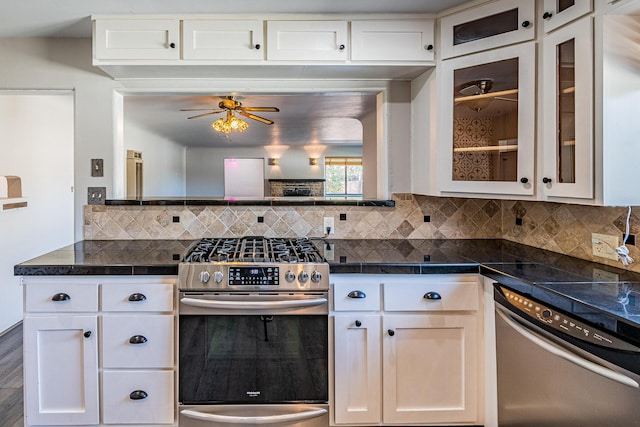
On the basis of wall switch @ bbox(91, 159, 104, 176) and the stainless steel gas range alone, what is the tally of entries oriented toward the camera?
2

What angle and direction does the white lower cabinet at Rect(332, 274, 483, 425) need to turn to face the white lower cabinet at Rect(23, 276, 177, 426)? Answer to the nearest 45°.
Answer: approximately 90° to its right

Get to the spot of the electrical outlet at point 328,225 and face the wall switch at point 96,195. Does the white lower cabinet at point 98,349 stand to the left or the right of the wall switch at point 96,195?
left

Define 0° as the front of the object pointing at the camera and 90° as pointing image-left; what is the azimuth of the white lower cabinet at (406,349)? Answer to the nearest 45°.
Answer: approximately 0°

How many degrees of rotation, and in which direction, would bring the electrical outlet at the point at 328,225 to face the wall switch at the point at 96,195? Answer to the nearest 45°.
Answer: approximately 90° to its right

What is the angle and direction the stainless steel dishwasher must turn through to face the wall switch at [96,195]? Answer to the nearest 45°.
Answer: approximately 45° to its right

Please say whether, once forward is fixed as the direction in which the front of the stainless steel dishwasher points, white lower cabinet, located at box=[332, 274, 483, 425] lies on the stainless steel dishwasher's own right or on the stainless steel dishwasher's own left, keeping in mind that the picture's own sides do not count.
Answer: on the stainless steel dishwasher's own right

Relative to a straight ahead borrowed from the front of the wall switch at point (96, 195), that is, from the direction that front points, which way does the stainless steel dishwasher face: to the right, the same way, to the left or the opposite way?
to the right

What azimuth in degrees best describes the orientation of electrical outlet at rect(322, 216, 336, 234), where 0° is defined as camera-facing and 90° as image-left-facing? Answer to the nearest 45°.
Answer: approximately 0°

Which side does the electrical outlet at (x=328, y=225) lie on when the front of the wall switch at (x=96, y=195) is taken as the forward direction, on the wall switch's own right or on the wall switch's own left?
on the wall switch's own left
